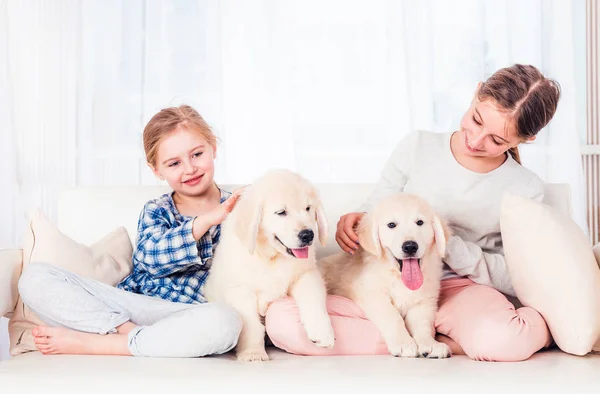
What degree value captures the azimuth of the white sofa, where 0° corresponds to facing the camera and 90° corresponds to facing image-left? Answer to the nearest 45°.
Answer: approximately 0°

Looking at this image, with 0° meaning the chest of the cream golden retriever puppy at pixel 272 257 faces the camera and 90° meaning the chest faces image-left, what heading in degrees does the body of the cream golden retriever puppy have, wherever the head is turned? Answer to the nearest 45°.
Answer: approximately 315°
